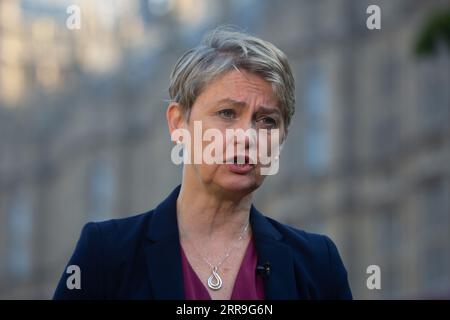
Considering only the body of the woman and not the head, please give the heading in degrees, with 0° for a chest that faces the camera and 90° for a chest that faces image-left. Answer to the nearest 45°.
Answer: approximately 0°
